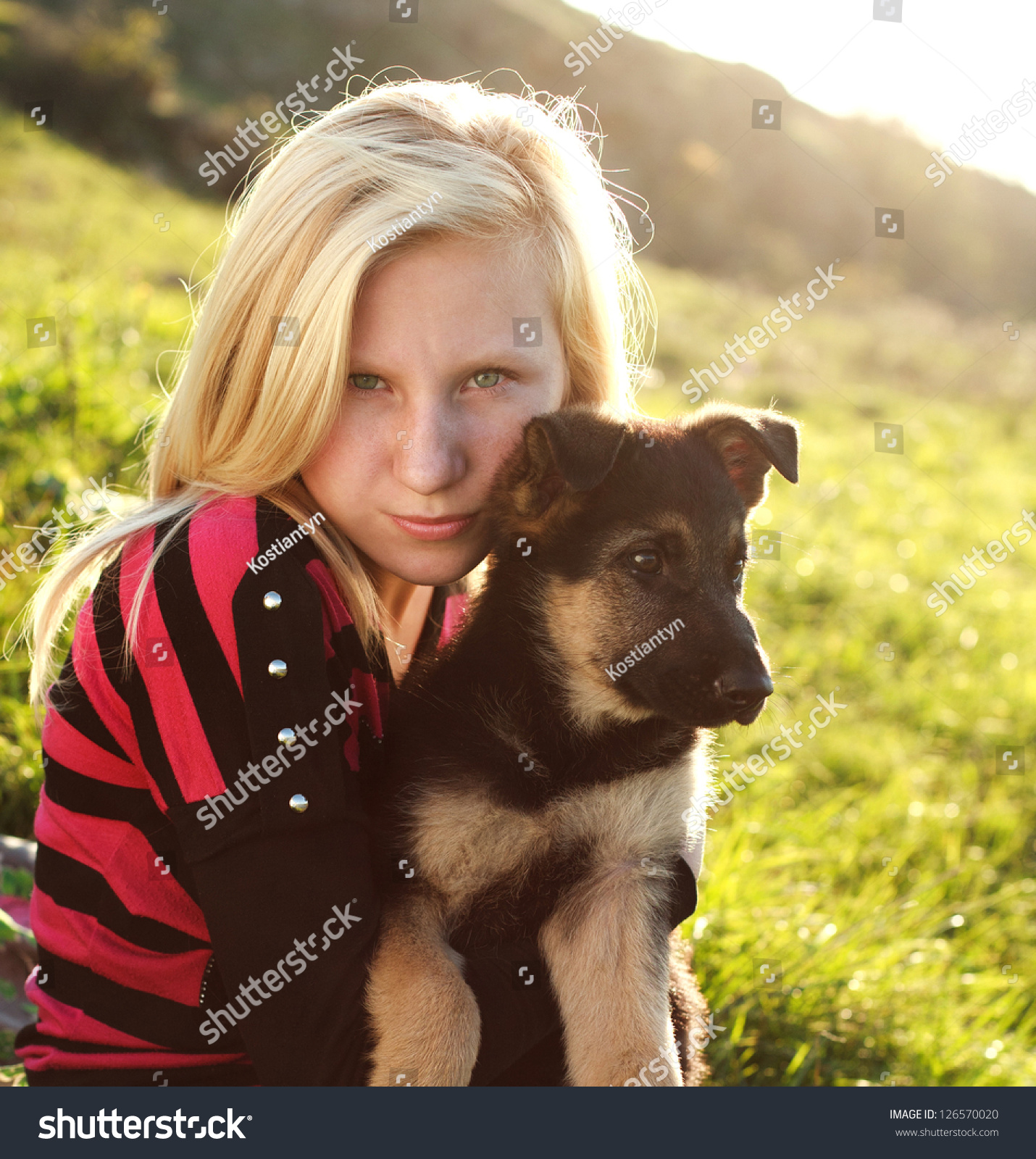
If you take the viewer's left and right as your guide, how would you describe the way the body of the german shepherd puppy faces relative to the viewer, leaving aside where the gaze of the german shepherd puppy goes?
facing the viewer and to the right of the viewer
